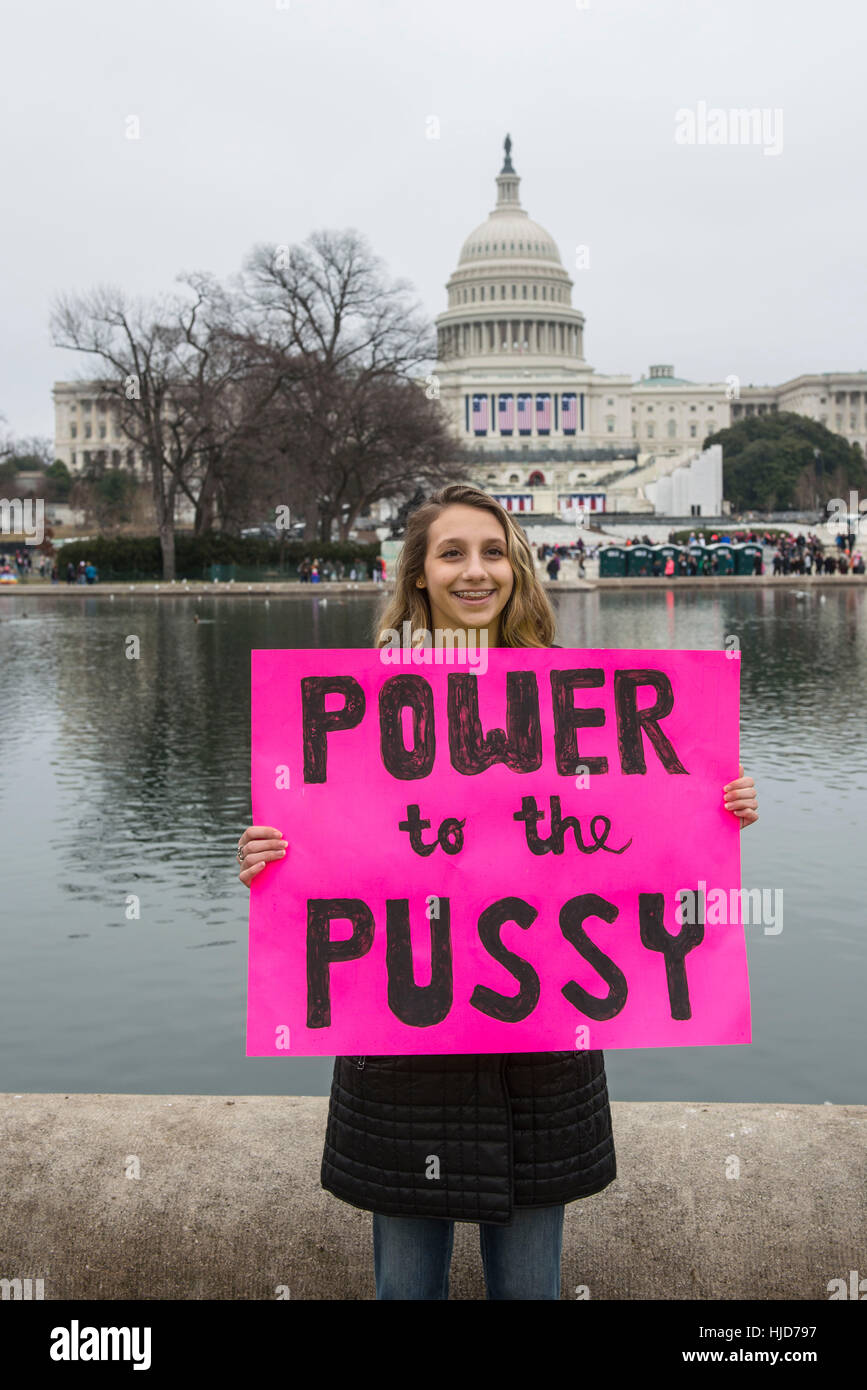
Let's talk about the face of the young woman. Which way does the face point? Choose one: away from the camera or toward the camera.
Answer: toward the camera

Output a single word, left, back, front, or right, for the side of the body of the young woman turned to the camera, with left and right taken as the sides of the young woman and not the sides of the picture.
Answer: front
